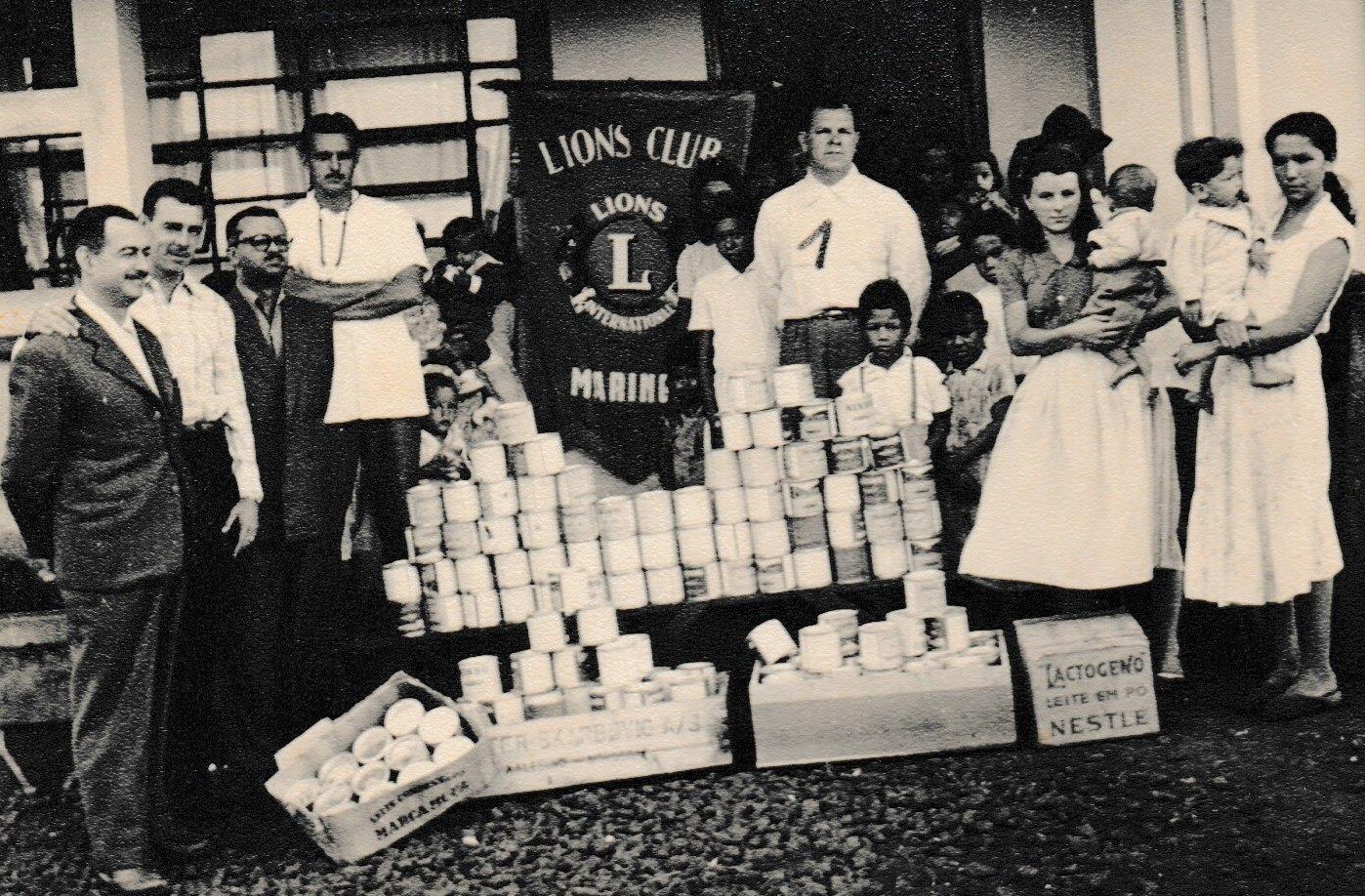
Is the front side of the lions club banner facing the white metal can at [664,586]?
yes

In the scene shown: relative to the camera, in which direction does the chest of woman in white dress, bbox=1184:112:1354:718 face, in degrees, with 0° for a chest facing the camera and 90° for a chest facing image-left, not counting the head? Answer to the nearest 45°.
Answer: approximately 45°

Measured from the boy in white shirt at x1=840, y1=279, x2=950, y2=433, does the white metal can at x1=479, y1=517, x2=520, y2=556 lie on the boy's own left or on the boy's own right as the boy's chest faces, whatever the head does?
on the boy's own right

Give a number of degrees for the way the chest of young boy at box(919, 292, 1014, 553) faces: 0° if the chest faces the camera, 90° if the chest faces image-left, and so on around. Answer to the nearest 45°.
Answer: approximately 45°

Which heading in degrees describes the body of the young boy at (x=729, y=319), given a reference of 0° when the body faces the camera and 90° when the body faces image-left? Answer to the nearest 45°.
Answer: approximately 0°

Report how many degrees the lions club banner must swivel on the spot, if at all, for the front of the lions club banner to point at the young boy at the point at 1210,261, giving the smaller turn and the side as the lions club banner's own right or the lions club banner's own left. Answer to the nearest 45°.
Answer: approximately 45° to the lions club banner's own left
